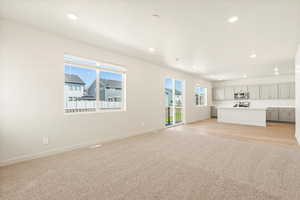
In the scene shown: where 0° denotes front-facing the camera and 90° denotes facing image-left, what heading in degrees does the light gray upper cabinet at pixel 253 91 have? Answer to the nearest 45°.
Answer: approximately 0°

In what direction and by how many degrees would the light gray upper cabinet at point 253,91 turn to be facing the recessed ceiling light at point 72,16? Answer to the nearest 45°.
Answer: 0° — it already faces it

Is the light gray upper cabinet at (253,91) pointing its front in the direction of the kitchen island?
yes
